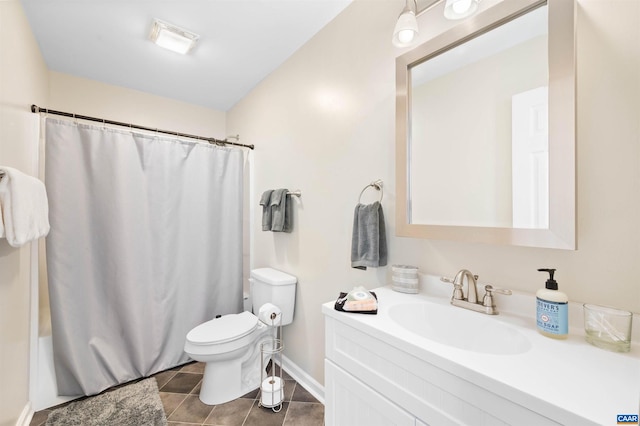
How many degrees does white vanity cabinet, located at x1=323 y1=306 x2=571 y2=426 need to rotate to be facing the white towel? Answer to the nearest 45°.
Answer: approximately 45° to its right

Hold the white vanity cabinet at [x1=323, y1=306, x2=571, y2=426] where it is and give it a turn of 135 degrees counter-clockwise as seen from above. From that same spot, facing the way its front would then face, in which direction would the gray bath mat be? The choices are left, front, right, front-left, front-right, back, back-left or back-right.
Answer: back

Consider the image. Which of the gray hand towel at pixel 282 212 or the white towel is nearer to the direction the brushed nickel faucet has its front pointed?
the white towel

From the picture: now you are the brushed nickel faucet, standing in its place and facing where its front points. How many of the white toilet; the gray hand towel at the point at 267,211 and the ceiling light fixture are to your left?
0

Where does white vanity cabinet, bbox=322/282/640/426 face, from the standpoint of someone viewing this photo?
facing the viewer and to the left of the viewer

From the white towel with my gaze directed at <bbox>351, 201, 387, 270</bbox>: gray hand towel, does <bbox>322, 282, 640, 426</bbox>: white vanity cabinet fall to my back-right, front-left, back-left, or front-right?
front-right

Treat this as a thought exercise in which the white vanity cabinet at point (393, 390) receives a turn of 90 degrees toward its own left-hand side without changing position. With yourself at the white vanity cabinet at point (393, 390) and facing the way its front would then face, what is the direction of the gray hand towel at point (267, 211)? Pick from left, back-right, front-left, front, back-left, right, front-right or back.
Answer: back

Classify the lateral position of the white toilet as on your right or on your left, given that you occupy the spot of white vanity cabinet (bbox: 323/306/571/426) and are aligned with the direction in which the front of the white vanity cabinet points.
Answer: on your right
